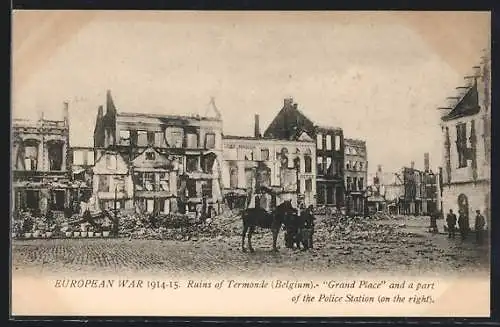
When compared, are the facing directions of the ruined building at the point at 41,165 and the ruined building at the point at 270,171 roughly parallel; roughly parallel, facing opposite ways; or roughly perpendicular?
roughly parallel

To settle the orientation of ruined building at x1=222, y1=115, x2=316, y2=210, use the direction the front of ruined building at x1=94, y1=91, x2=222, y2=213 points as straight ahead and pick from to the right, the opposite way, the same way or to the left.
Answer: the same way

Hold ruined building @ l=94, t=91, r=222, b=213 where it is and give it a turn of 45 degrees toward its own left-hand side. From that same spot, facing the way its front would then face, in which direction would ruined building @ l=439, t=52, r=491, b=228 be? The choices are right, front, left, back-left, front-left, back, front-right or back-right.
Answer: front-left

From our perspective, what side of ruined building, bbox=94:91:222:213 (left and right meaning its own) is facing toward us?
front

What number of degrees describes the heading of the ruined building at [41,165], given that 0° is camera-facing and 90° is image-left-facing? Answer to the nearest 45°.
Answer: approximately 0°

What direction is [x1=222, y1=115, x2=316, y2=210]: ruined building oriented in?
toward the camera
